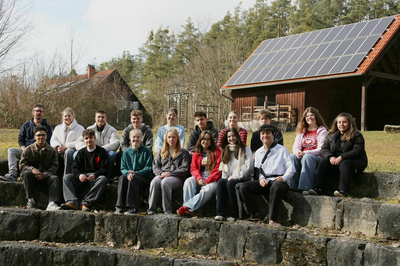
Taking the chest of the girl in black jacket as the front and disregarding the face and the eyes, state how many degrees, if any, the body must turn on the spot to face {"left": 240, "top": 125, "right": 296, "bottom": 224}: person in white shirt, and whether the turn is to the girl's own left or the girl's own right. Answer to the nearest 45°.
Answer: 0° — they already face them

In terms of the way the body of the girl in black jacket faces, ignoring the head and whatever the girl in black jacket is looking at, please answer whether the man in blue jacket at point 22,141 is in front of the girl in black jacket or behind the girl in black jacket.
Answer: in front

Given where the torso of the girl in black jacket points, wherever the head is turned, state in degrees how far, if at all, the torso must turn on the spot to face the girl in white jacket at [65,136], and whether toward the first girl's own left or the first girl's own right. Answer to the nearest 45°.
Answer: approximately 45° to the first girl's own right

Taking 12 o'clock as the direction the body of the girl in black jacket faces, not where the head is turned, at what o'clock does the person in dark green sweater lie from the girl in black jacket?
The person in dark green sweater is roughly at 1 o'clock from the girl in black jacket.

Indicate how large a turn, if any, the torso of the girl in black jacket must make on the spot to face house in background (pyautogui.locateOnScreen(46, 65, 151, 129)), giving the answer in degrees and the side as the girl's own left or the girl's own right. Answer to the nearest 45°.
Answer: approximately 90° to the girl's own right

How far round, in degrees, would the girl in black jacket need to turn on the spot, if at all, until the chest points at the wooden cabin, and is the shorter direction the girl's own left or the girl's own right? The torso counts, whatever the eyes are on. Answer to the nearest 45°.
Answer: approximately 135° to the girl's own right

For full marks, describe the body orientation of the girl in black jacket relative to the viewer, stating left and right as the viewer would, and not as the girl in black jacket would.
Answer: facing the viewer and to the left of the viewer

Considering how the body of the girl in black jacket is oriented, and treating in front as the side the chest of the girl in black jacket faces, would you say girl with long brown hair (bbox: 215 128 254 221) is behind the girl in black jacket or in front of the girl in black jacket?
in front

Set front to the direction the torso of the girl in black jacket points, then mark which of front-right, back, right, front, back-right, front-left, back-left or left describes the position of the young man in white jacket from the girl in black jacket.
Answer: front-right
